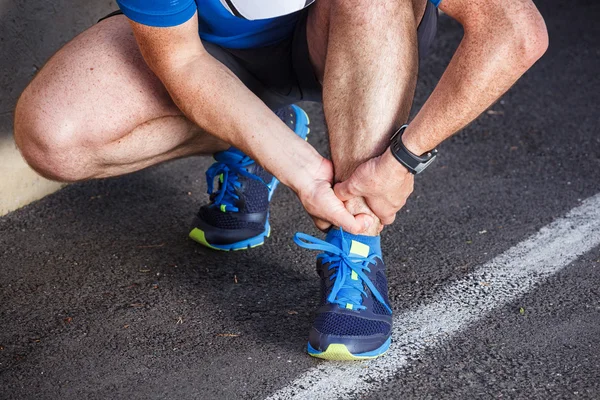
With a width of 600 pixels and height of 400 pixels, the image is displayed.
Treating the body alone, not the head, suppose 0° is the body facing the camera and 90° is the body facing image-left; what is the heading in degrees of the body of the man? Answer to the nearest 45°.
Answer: approximately 0°
